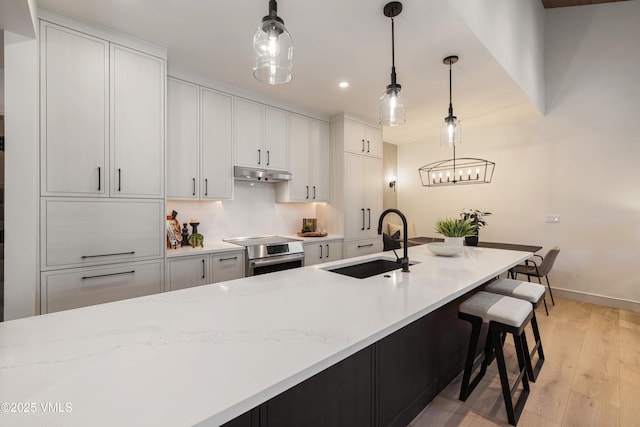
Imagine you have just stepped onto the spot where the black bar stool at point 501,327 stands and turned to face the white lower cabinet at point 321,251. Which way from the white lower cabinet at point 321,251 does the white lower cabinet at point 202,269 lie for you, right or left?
left

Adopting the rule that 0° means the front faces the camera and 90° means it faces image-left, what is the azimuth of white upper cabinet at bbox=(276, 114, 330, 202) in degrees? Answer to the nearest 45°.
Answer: approximately 315°

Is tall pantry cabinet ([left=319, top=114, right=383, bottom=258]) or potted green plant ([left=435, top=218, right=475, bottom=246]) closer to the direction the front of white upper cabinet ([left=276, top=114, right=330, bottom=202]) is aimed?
the potted green plant

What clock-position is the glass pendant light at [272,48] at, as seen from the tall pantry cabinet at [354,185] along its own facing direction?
The glass pendant light is roughly at 2 o'clock from the tall pantry cabinet.

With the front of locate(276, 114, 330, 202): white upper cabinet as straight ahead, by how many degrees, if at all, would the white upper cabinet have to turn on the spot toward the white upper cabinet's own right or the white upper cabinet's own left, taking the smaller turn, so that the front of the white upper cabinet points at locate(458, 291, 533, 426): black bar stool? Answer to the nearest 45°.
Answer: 0° — it already faces it

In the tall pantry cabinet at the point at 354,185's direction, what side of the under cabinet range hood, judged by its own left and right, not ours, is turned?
left

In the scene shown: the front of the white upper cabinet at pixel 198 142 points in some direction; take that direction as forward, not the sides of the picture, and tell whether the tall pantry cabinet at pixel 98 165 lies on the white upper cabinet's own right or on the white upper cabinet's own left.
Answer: on the white upper cabinet's own right

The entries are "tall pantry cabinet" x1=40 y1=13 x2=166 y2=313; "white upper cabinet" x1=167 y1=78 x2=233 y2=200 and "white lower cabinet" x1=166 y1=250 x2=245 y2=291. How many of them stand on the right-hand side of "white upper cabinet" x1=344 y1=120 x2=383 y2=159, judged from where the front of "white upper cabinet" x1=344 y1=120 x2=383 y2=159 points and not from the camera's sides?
3
